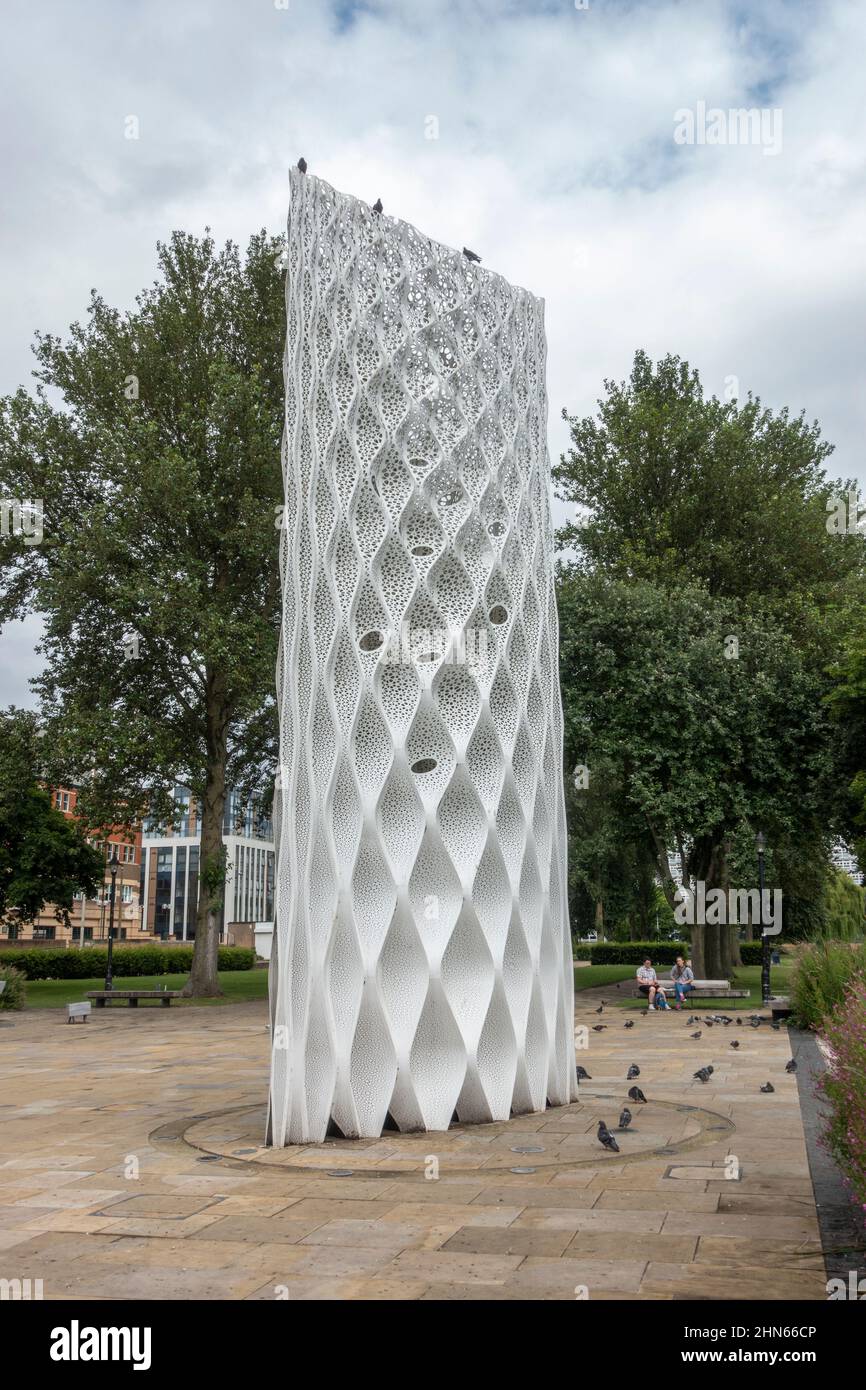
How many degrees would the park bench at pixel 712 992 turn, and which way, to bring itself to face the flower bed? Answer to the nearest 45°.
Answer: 0° — it already faces it

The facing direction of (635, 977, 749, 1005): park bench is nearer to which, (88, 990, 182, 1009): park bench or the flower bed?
the flower bed

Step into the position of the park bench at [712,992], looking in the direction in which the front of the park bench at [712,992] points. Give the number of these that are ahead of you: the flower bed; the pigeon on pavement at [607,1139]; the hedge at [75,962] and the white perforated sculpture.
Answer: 3

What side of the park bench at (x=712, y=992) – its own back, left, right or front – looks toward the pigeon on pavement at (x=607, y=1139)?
front

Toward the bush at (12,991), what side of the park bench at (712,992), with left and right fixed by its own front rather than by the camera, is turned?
right

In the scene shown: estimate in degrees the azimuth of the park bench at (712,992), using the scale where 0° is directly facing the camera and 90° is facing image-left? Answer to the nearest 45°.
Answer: approximately 0°

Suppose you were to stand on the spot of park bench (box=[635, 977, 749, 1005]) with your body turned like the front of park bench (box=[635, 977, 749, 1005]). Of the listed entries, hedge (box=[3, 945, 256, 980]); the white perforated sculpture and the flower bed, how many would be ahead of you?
2
